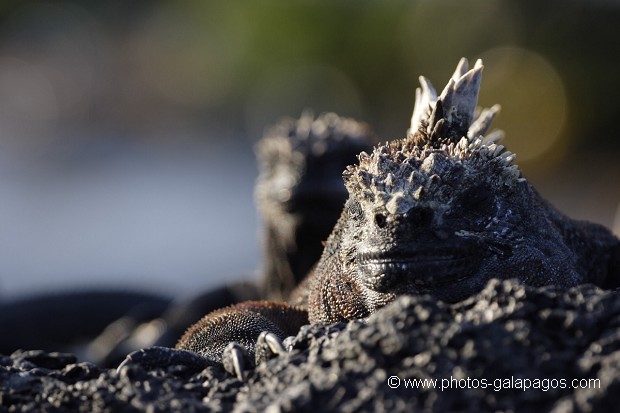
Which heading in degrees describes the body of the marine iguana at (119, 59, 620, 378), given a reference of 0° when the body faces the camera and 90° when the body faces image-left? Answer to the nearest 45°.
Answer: approximately 45°

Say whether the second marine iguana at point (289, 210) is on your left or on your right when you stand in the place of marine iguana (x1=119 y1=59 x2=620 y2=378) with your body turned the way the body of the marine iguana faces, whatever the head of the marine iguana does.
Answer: on your right
